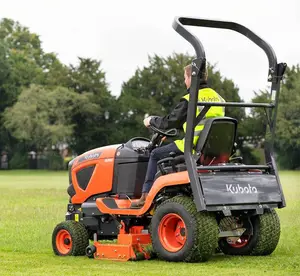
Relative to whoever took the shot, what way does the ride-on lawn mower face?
facing away from the viewer and to the left of the viewer
